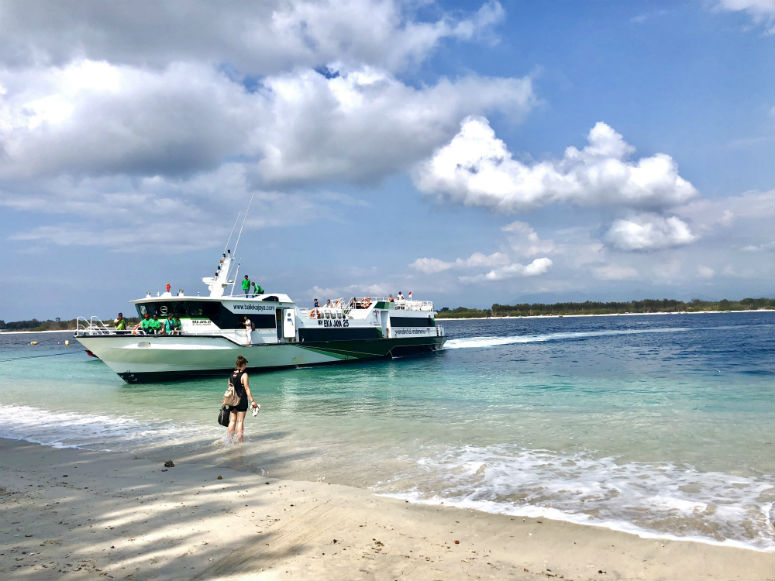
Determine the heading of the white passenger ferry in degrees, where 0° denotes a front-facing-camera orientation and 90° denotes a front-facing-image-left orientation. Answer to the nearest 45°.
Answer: approximately 45°
